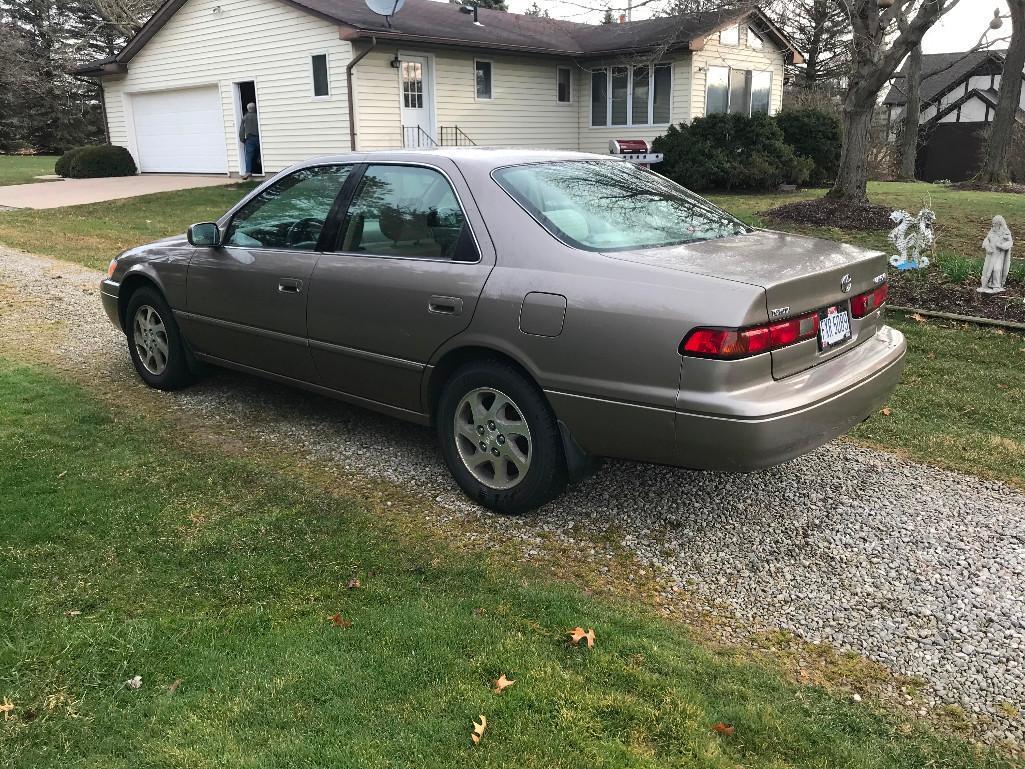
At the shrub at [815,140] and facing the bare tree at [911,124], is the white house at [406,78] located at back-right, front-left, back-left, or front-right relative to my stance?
back-left

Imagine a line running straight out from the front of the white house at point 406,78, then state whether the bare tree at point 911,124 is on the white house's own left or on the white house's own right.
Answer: on the white house's own left

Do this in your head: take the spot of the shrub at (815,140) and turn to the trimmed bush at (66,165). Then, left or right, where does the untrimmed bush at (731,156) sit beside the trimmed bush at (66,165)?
left

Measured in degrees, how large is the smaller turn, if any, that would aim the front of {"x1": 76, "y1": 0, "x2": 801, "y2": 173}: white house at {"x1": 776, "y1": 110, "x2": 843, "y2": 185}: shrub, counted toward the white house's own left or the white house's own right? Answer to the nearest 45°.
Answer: approximately 45° to the white house's own left

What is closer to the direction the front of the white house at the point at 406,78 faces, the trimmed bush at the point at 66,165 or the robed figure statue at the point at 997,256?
the robed figure statue

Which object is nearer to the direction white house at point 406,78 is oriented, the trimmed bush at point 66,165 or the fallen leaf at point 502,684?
the fallen leaf

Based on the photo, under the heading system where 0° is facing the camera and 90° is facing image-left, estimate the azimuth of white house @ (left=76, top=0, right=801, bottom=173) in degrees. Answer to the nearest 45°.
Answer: approximately 315°
